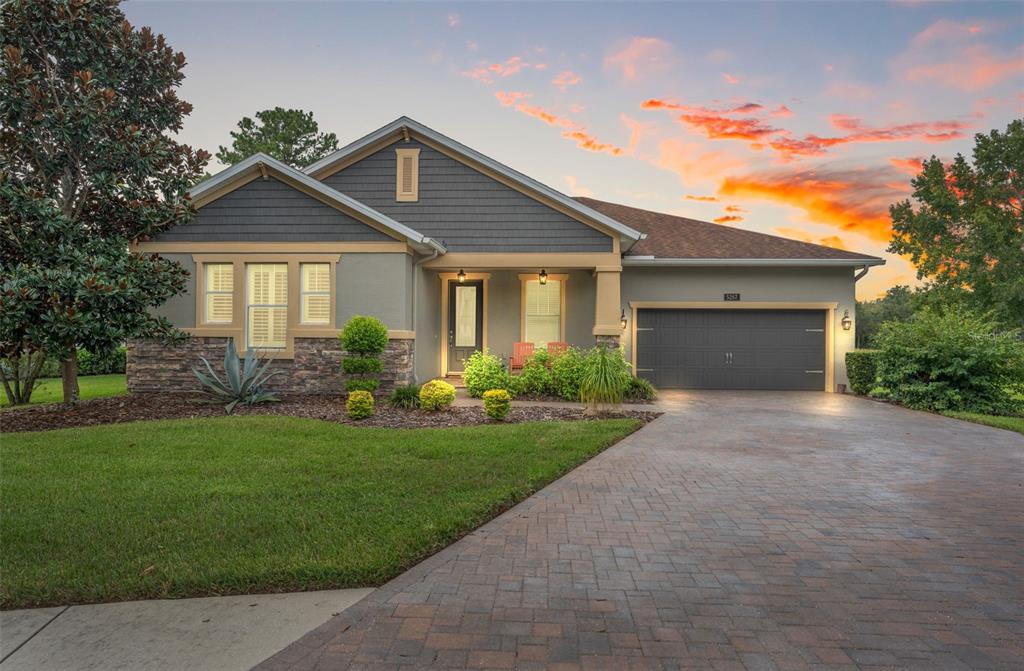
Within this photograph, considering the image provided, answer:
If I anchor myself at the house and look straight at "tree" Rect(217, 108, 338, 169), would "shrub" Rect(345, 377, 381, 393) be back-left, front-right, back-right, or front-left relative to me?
back-left

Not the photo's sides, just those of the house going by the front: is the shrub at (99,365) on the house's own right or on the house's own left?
on the house's own right

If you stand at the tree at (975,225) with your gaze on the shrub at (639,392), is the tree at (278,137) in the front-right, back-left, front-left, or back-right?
front-right

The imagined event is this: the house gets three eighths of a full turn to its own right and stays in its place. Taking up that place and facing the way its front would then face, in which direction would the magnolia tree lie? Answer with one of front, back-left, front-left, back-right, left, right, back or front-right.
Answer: left

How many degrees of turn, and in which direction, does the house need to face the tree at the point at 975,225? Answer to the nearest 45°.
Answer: approximately 135° to its left

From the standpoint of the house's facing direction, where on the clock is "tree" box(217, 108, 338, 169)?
The tree is roughly at 5 o'clock from the house.

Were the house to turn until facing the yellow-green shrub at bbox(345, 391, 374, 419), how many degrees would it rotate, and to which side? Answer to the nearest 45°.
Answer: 0° — it already faces it

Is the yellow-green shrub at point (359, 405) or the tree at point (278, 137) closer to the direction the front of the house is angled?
the yellow-green shrub

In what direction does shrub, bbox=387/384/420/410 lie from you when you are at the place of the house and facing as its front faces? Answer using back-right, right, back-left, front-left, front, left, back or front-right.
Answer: front

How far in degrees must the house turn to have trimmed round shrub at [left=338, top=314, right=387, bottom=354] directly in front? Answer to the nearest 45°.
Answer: approximately 45° to its right

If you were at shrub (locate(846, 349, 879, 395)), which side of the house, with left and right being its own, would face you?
left

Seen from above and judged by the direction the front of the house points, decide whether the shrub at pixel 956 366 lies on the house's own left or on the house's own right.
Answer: on the house's own left

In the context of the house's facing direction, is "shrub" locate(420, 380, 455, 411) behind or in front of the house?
in front

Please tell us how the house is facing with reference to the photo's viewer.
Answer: facing the viewer

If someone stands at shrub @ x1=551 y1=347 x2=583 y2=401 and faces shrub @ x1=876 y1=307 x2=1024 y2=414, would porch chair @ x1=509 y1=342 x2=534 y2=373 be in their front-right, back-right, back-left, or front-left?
back-left

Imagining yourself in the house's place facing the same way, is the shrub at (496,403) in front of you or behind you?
in front
